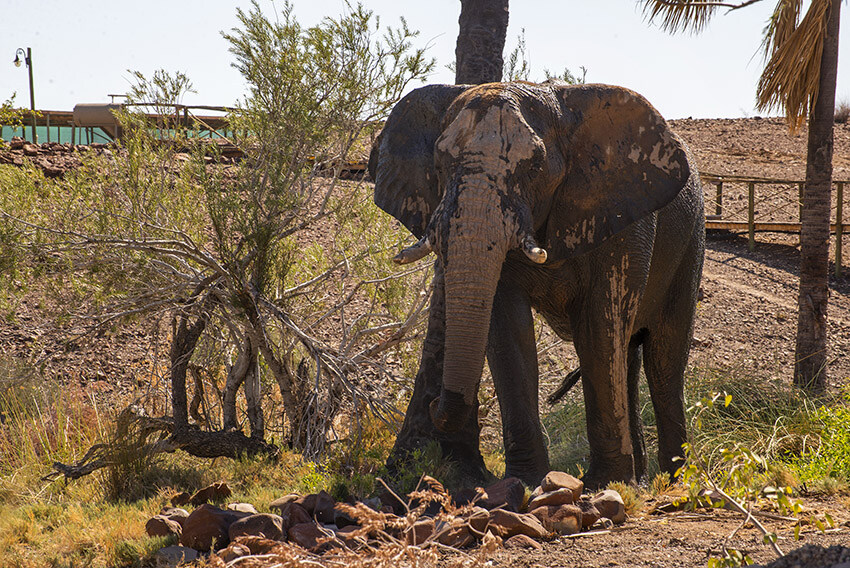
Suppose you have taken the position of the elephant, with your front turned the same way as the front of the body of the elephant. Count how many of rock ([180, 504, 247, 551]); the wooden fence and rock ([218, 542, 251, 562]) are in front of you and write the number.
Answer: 2

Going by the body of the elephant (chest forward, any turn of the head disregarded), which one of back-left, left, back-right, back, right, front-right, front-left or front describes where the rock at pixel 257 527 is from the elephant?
front

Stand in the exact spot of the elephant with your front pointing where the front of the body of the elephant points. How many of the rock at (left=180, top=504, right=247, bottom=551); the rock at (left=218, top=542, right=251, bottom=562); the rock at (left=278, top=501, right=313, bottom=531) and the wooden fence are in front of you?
3

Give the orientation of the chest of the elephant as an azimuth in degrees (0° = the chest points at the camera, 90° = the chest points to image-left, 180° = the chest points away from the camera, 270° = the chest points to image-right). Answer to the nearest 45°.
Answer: approximately 45°

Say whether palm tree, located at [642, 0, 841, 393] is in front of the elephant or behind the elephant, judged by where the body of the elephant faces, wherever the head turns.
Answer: behind

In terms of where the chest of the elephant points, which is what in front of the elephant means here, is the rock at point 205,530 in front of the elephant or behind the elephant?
in front

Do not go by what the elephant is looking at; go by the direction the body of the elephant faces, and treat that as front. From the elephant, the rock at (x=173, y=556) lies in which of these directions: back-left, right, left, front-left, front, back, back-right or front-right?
front

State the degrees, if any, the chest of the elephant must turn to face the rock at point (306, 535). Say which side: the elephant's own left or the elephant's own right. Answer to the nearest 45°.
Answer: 0° — it already faces it

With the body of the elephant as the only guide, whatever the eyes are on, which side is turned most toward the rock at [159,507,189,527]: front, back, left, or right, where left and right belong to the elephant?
front

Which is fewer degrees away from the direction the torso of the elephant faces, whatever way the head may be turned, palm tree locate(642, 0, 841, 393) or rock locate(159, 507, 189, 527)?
the rock

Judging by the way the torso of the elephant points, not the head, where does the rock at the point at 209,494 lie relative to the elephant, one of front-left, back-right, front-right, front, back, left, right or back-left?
front-right

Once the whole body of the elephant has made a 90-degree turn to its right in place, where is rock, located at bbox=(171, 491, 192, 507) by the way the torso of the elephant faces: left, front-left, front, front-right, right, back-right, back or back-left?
front-left

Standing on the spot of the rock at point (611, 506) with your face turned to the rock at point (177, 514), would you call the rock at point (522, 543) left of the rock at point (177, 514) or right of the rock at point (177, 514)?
left

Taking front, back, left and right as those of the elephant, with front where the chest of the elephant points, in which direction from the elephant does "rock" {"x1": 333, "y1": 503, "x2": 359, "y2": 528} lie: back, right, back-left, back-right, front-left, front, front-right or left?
front
